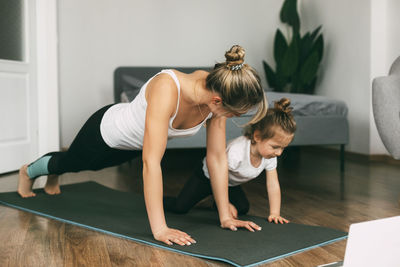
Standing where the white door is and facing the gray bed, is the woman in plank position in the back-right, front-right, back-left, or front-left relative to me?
front-right

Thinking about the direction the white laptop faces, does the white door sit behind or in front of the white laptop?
in front

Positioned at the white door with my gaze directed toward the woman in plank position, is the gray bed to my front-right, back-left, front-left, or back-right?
front-left

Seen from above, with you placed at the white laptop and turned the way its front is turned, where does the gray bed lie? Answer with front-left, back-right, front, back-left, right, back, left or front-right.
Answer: front-right

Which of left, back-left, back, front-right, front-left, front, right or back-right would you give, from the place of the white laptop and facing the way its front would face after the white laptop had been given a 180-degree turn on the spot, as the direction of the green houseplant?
back-left

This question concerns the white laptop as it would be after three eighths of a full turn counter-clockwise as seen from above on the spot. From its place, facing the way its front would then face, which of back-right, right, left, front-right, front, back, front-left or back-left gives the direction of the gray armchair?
back

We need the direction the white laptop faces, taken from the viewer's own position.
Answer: facing away from the viewer and to the left of the viewer
